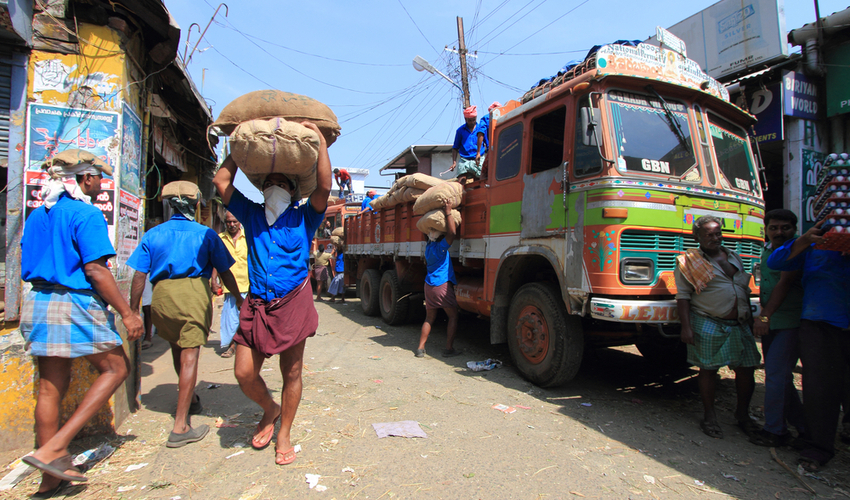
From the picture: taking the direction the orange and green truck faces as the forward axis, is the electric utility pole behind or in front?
behind

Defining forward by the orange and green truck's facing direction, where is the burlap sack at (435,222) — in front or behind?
behind

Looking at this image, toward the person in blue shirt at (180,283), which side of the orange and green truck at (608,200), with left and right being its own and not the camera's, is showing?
right

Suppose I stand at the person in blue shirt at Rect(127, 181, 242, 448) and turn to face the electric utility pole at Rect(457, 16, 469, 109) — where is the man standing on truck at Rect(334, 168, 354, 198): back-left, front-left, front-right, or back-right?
front-left

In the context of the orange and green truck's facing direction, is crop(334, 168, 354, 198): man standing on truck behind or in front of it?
behind

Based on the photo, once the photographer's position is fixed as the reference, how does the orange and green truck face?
facing the viewer and to the right of the viewer

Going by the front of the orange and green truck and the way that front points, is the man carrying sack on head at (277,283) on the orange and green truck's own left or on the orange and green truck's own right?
on the orange and green truck's own right

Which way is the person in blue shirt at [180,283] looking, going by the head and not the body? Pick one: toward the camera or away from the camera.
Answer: away from the camera
